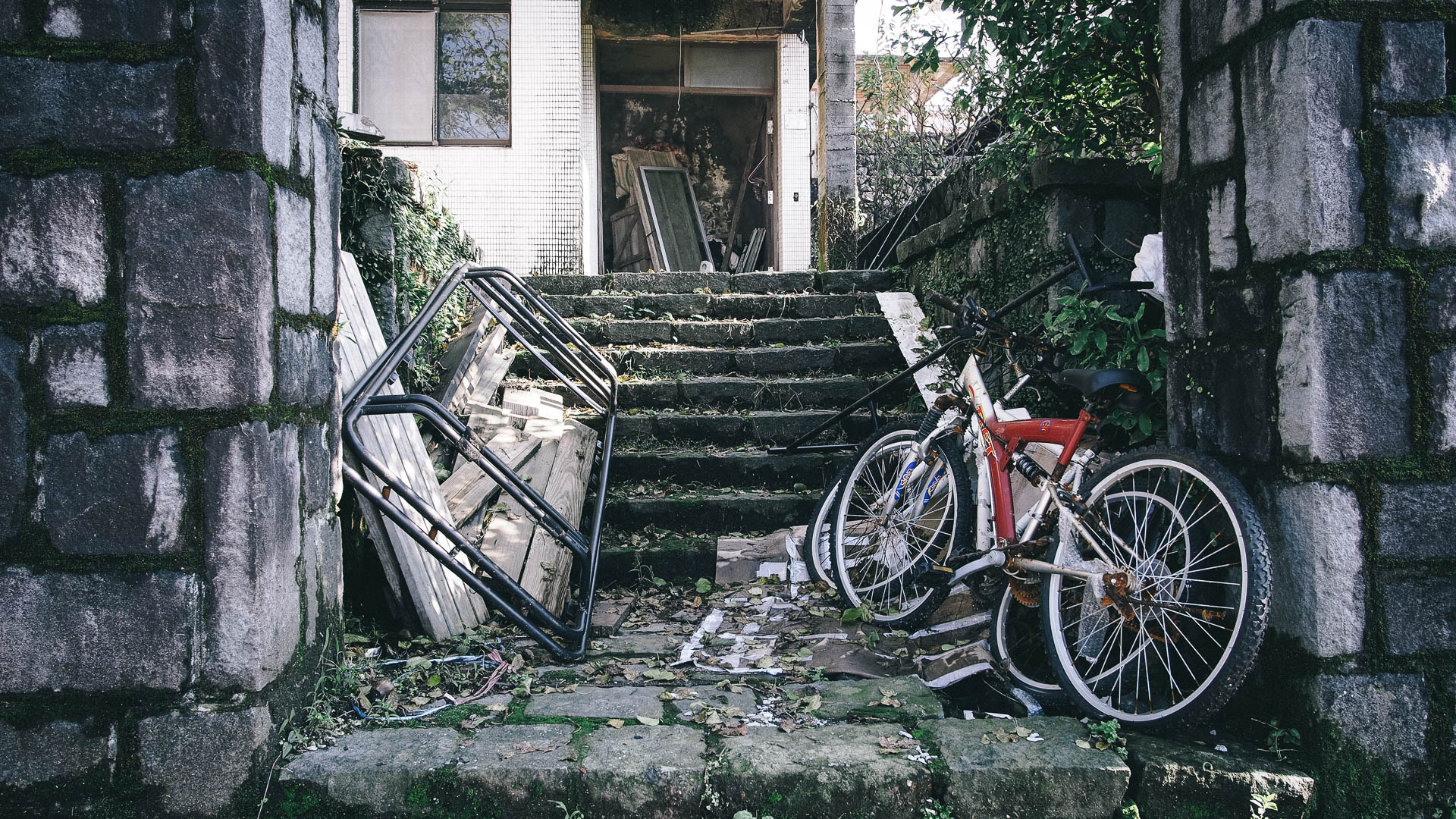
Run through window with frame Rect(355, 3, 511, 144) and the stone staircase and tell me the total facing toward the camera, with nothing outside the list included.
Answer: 2

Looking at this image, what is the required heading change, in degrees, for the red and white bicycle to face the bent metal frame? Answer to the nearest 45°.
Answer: approximately 45° to its left

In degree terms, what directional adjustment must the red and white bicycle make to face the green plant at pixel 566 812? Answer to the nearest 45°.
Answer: approximately 90° to its left

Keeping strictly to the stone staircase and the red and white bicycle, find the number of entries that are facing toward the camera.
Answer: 1

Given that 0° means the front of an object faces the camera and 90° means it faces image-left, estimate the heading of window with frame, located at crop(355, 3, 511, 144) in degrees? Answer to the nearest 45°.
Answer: approximately 0°

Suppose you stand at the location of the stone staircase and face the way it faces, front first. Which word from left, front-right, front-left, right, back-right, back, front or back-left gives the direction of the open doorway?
back

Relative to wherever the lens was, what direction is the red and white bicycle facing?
facing away from the viewer and to the left of the viewer

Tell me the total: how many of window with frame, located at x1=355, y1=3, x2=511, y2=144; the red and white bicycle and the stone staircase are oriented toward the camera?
2
